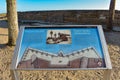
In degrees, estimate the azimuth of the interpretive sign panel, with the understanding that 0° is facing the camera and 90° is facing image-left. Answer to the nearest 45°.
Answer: approximately 0°

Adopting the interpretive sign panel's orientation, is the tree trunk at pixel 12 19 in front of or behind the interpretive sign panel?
behind
